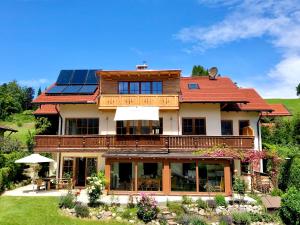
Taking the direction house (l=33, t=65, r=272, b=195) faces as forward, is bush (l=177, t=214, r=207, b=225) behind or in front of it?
in front

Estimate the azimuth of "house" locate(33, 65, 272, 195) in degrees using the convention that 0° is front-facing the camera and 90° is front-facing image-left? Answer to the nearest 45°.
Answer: approximately 0°

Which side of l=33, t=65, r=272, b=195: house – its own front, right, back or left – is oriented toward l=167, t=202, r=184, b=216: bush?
front

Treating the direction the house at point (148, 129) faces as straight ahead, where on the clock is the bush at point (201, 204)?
The bush is roughly at 11 o'clock from the house.

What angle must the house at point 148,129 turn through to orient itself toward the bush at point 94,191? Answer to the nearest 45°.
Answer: approximately 45° to its right

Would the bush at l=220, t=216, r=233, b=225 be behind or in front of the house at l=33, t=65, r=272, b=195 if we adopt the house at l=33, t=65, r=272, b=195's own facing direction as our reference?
in front

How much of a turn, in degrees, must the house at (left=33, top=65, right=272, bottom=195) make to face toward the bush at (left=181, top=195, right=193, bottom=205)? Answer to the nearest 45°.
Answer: approximately 45° to its left

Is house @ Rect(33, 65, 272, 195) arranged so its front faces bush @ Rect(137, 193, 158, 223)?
yes
